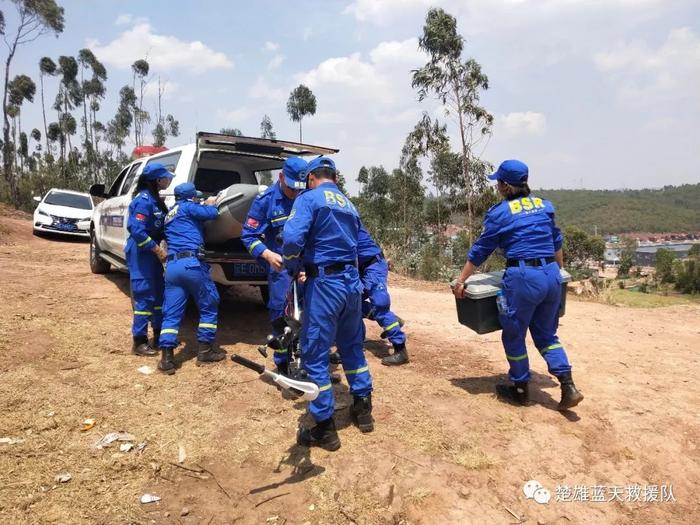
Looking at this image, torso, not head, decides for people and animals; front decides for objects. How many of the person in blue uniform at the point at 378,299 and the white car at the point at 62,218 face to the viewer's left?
1

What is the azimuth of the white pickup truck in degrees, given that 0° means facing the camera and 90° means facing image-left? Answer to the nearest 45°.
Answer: approximately 135°

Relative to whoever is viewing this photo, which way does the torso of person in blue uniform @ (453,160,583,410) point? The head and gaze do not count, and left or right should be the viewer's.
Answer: facing away from the viewer and to the left of the viewer

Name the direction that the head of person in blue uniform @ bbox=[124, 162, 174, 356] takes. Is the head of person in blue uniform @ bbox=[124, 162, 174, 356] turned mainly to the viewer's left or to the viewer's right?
to the viewer's right

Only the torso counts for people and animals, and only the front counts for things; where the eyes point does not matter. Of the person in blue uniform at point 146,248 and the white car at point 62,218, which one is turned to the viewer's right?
the person in blue uniform

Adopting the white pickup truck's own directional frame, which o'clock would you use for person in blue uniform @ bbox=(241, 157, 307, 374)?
The person in blue uniform is roughly at 7 o'clock from the white pickup truck.

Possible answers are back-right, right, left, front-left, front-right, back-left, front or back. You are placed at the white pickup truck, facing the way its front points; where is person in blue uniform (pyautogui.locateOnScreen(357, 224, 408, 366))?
back

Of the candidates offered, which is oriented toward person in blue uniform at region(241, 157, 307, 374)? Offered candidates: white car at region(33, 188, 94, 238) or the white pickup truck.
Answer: the white car

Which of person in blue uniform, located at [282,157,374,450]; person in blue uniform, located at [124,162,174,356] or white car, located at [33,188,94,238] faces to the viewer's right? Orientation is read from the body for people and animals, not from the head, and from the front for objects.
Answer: person in blue uniform, located at [124,162,174,356]

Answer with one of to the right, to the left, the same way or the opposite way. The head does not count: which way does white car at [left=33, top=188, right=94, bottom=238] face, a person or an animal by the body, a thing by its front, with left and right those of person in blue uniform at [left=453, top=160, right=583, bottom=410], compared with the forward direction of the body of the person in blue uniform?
the opposite way

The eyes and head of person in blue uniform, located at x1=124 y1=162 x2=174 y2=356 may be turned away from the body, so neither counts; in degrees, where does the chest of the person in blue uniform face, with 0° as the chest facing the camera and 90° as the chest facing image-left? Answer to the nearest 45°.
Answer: approximately 270°
